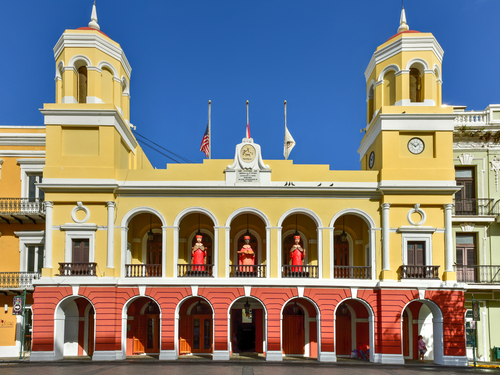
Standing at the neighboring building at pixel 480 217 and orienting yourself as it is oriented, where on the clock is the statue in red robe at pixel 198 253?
The statue in red robe is roughly at 2 o'clock from the neighboring building.

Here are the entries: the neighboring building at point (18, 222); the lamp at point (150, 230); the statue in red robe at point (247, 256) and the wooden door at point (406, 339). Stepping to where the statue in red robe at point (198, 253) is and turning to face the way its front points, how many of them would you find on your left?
2

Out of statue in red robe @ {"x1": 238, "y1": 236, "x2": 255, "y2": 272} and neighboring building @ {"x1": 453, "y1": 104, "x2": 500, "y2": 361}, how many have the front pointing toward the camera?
2

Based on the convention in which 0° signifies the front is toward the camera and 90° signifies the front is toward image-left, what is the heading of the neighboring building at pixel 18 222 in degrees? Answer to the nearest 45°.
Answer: approximately 0°

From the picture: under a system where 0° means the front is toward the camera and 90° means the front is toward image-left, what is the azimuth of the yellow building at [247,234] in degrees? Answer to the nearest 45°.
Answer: approximately 0°

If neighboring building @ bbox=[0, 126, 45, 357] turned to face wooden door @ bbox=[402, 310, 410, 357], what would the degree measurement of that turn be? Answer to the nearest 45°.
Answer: approximately 90° to its left

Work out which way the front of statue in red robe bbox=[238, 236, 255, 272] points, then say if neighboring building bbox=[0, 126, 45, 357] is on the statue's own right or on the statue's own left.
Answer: on the statue's own right

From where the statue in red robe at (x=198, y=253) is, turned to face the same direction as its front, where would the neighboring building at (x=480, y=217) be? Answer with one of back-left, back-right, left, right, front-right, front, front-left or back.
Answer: left
